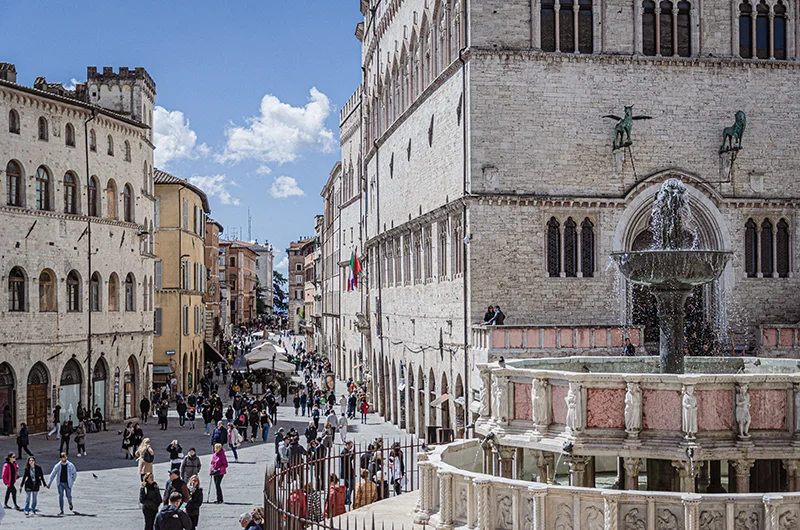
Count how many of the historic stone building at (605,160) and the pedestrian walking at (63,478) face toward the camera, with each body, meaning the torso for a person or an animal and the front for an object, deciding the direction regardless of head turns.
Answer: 2

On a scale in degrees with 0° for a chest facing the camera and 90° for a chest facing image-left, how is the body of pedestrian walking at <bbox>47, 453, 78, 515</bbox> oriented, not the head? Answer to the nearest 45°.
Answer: approximately 0°

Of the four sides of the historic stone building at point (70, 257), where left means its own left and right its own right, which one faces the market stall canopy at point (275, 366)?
left

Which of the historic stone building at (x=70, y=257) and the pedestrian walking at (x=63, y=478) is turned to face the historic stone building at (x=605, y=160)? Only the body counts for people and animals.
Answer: the historic stone building at (x=70, y=257)

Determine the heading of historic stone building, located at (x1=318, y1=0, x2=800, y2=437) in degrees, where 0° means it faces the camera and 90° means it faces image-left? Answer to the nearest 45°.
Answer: approximately 0°

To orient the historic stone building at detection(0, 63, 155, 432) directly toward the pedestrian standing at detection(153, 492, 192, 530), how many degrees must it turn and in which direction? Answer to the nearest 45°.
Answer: approximately 45° to its right

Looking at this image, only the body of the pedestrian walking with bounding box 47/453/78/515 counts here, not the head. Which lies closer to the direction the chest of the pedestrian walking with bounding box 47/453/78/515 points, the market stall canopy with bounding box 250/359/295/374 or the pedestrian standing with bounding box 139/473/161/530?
the pedestrian standing

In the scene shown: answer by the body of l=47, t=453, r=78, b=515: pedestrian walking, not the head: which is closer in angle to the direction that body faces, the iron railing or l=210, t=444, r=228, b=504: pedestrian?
the iron railing

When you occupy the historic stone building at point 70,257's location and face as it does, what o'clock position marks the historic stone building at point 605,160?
the historic stone building at point 605,160 is roughly at 12 o'clock from the historic stone building at point 70,257.

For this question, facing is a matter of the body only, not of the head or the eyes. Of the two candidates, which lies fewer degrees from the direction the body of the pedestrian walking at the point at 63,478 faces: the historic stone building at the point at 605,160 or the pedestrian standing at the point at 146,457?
the pedestrian standing

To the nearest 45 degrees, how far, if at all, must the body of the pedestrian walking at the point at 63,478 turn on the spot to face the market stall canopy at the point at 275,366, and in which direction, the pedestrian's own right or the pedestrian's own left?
approximately 180°

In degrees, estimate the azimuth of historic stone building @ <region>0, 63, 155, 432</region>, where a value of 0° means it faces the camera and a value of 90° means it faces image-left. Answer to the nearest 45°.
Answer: approximately 315°
